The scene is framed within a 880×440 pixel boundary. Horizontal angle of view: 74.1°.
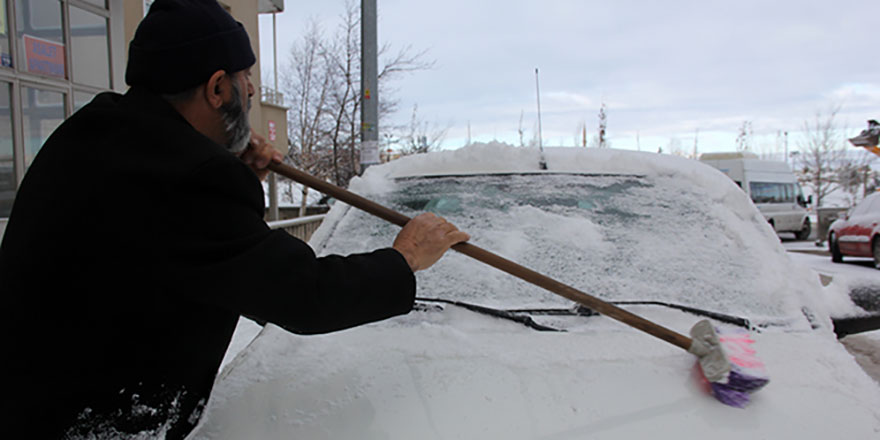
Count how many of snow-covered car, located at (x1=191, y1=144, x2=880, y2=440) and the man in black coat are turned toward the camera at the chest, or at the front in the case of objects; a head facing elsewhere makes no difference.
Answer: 1

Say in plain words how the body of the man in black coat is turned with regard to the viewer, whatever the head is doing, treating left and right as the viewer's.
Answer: facing away from the viewer and to the right of the viewer

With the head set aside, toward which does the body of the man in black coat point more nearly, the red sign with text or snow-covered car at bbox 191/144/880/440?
the snow-covered car

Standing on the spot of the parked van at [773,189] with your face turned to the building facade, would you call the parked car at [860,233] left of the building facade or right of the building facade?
left

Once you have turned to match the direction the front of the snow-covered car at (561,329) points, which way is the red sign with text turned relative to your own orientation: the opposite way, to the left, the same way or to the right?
to the left

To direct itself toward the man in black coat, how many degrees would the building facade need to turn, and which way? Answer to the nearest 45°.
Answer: approximately 45° to its right

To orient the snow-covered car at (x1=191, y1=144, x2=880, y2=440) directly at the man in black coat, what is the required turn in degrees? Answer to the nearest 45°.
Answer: approximately 45° to its right

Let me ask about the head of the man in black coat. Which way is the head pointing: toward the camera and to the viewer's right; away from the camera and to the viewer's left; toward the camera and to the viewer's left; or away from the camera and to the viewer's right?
away from the camera and to the viewer's right

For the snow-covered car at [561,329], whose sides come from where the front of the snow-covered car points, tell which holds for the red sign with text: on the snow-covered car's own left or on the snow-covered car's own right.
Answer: on the snow-covered car's own right
